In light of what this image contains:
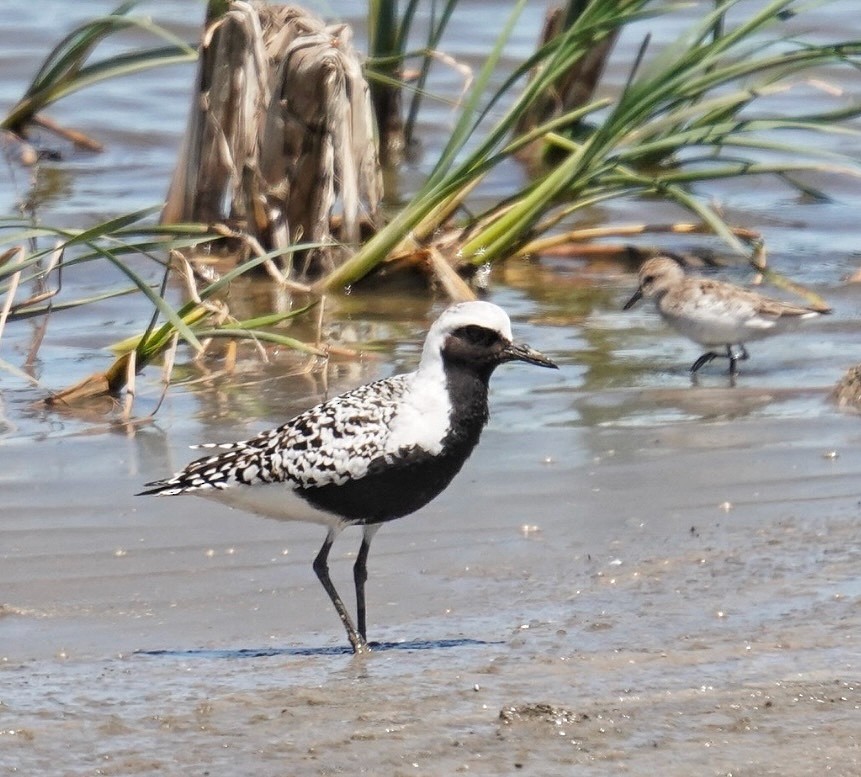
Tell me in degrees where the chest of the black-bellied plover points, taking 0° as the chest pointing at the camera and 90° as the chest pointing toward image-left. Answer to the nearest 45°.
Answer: approximately 270°

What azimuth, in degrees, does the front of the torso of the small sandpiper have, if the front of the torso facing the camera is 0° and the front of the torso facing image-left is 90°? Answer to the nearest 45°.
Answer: approximately 90°

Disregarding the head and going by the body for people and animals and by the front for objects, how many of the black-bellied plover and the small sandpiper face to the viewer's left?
1

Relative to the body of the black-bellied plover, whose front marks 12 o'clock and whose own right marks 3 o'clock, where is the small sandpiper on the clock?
The small sandpiper is roughly at 10 o'clock from the black-bellied plover.

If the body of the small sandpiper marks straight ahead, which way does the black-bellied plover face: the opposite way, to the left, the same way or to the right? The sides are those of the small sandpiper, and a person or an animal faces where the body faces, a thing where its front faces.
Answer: the opposite way

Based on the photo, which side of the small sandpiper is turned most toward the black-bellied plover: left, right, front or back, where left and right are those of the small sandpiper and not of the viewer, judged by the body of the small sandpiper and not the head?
left
